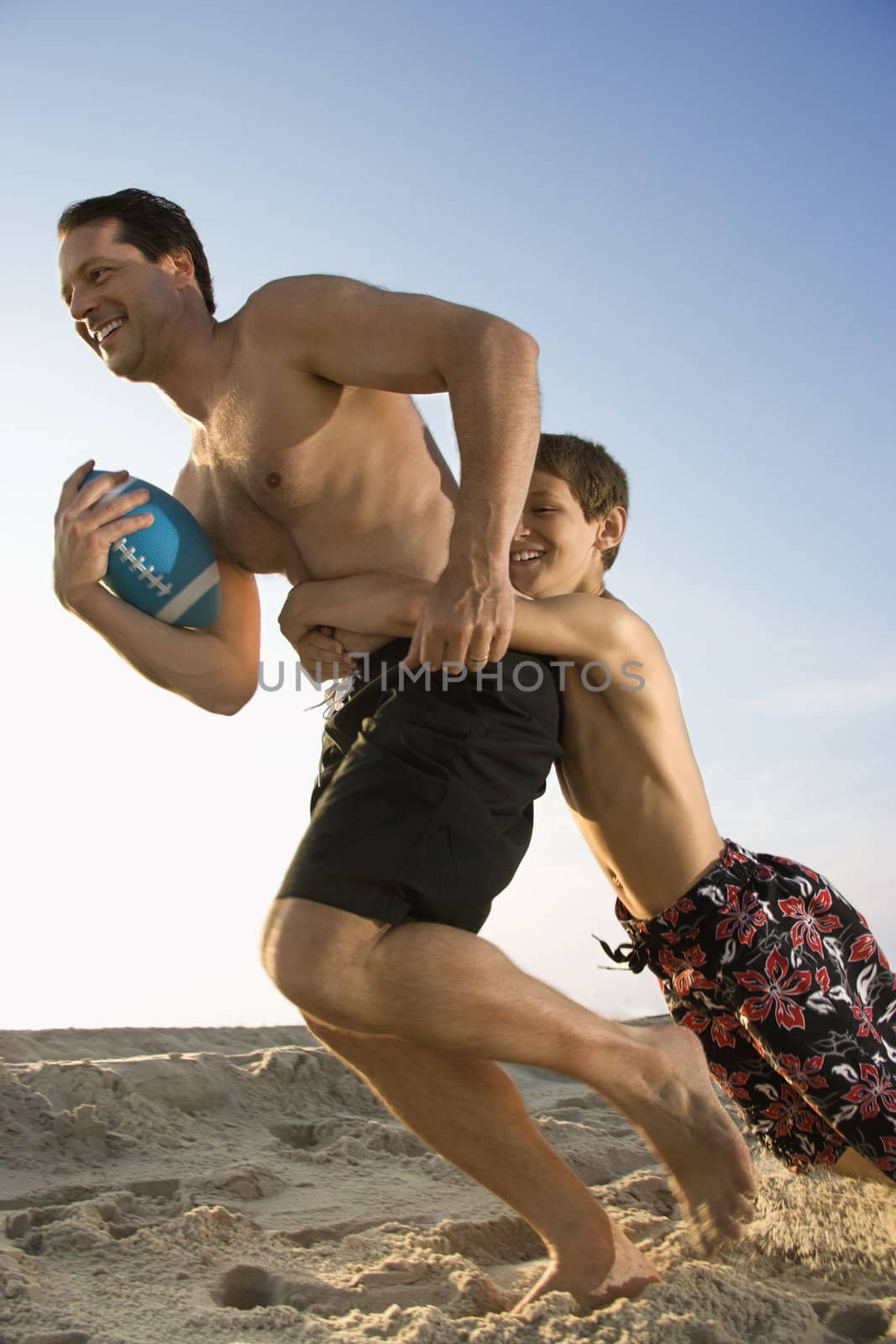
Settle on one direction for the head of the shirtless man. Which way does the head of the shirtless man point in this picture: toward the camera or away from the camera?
toward the camera

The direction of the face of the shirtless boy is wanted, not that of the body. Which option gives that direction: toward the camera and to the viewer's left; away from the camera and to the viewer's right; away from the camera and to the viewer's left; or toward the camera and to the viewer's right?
toward the camera and to the viewer's left

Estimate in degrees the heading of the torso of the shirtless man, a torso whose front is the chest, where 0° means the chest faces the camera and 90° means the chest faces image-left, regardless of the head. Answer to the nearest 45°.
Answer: approximately 45°
